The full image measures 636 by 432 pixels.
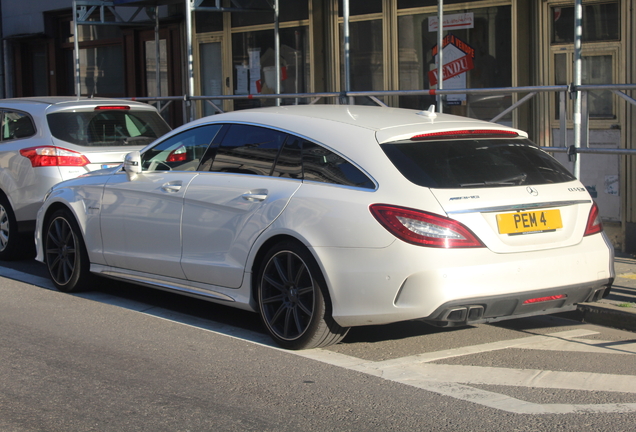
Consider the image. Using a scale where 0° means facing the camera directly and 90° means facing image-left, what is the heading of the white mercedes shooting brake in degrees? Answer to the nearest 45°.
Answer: approximately 135°

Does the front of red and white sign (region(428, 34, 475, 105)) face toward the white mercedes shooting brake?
yes

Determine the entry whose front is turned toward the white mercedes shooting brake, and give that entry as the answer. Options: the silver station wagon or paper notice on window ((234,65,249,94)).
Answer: the paper notice on window

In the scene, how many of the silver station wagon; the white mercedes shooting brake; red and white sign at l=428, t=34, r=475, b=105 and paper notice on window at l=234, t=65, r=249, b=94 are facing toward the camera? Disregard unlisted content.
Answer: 2

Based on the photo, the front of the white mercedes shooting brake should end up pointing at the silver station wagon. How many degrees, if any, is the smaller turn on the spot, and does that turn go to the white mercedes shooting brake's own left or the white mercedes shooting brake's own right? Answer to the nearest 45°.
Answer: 0° — it already faces it

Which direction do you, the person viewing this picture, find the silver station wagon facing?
facing away from the viewer and to the left of the viewer

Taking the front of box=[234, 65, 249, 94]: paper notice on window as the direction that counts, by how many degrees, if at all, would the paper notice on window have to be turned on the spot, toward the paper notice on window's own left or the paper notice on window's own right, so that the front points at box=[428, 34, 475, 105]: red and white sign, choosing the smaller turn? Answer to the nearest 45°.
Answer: approximately 45° to the paper notice on window's own left

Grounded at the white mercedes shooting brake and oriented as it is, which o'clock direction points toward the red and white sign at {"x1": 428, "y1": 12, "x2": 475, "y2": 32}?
The red and white sign is roughly at 2 o'clock from the white mercedes shooting brake.

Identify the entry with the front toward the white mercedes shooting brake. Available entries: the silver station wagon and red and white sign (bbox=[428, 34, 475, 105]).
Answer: the red and white sign

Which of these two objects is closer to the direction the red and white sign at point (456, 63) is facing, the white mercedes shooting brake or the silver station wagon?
the white mercedes shooting brake
